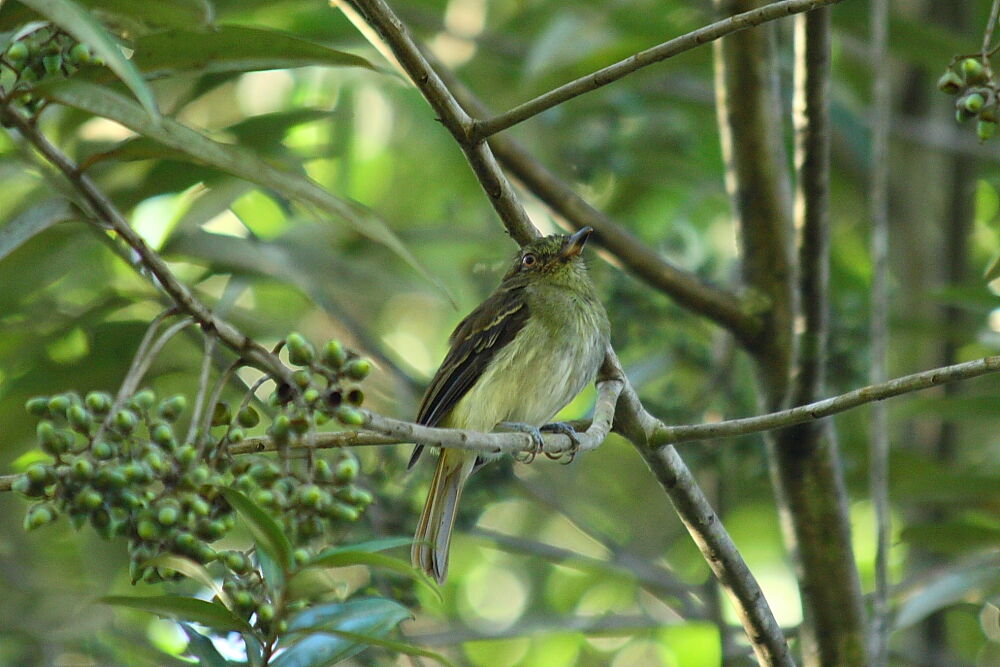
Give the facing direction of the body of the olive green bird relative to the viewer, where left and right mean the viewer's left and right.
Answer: facing the viewer and to the right of the viewer

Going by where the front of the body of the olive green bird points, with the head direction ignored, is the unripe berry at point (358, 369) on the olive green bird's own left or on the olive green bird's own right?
on the olive green bird's own right

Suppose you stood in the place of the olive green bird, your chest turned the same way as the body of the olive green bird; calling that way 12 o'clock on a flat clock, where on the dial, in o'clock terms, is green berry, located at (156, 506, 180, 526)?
The green berry is roughly at 2 o'clock from the olive green bird.

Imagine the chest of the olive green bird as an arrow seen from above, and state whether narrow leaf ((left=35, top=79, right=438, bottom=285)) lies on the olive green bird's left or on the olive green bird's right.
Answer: on the olive green bird's right
